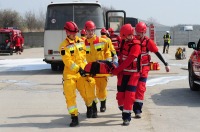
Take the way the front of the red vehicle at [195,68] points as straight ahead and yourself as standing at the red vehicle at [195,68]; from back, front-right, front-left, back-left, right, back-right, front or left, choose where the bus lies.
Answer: back-right

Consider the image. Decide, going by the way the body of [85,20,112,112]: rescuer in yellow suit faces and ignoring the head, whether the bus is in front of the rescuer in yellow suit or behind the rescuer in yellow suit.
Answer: behind

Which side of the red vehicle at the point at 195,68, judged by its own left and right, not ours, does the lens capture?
front

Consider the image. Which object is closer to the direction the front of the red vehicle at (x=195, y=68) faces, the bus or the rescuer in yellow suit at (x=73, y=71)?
the rescuer in yellow suit

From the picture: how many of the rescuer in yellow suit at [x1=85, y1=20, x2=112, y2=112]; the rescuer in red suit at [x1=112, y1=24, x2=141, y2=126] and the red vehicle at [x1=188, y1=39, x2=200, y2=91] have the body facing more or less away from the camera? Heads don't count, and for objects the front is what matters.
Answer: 0

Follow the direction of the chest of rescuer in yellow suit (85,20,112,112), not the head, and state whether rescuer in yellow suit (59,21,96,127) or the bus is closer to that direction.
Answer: the rescuer in yellow suit

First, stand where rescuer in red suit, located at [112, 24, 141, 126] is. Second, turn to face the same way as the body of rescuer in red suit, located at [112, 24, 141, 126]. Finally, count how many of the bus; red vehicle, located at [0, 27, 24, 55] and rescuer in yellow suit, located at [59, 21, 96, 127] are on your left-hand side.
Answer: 0

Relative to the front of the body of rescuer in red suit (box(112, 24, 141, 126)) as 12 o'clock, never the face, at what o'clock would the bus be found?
The bus is roughly at 4 o'clock from the rescuer in red suit.

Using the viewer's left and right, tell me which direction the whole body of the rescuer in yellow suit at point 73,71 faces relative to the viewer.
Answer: facing the viewer and to the right of the viewer

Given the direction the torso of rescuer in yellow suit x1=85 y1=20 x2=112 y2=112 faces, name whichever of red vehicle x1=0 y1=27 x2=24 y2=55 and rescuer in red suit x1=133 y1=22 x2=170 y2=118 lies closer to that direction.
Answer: the rescuer in red suit

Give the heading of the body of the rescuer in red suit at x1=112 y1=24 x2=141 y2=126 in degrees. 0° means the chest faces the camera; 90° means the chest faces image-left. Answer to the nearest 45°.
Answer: approximately 45°

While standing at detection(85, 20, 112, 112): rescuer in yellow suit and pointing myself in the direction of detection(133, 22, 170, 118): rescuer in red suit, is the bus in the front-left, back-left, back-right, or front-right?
back-left

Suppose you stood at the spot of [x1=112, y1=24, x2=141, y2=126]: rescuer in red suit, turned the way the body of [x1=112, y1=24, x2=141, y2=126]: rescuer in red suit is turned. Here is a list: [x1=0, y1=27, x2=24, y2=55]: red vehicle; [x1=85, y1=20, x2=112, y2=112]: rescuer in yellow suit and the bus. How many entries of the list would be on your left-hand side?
0
